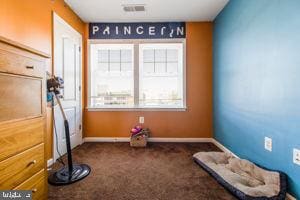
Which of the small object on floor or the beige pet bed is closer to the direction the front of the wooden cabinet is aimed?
the beige pet bed

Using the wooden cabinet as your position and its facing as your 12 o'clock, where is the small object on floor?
The small object on floor is roughly at 9 o'clock from the wooden cabinet.

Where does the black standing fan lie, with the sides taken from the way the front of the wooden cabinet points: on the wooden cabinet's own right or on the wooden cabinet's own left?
on the wooden cabinet's own left

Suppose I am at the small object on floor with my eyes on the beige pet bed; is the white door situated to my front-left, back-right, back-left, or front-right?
back-right

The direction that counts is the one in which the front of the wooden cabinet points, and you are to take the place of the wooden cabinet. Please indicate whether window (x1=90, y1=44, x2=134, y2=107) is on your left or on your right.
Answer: on your left

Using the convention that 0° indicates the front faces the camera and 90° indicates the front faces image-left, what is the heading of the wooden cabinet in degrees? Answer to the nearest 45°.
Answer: approximately 315°

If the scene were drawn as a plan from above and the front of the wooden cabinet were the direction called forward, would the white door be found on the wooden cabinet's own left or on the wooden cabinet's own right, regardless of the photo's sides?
on the wooden cabinet's own left
